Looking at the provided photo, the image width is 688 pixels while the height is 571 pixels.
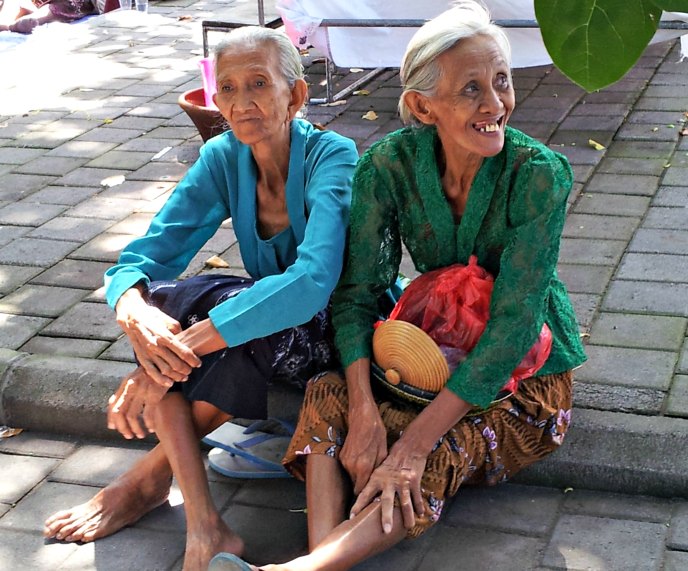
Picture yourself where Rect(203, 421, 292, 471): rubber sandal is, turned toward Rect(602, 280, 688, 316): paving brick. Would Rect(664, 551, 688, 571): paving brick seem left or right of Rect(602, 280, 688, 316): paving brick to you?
right

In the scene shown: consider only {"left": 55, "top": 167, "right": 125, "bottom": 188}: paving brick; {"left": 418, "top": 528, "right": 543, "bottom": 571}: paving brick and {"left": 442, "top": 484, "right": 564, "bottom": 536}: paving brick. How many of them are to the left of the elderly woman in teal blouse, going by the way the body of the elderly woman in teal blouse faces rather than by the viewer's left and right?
2

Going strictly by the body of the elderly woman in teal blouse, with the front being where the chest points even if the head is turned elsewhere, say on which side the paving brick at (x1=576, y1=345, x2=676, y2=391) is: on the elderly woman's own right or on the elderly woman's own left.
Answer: on the elderly woman's own left

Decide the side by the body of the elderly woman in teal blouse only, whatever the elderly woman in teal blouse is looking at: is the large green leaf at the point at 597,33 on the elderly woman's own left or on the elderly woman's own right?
on the elderly woman's own left

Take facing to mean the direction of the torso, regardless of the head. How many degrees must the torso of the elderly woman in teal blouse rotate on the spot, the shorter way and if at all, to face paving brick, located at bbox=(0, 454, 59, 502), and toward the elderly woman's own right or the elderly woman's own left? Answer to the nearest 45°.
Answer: approximately 45° to the elderly woman's own right

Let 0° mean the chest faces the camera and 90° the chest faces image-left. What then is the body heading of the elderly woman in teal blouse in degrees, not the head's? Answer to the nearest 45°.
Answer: approximately 45°

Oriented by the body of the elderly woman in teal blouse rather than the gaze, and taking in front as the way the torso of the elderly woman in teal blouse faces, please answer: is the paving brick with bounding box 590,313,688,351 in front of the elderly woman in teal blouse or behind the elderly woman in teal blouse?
behind

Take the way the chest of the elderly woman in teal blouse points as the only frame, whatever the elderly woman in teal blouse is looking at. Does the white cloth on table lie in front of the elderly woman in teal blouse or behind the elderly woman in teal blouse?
behind

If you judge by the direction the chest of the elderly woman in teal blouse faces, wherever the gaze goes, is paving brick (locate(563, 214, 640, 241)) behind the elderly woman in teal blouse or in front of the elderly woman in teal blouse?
behind

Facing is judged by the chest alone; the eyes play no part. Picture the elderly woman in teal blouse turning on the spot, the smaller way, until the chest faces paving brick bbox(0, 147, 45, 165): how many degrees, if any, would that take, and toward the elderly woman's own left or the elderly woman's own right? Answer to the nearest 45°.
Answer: approximately 135° to the elderly woman's own right

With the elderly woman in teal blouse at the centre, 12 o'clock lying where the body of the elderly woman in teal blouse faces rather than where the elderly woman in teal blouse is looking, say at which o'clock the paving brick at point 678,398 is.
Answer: The paving brick is roughly at 8 o'clock from the elderly woman in teal blouse.

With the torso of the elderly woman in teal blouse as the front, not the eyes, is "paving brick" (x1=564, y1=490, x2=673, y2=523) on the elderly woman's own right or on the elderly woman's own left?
on the elderly woman's own left
